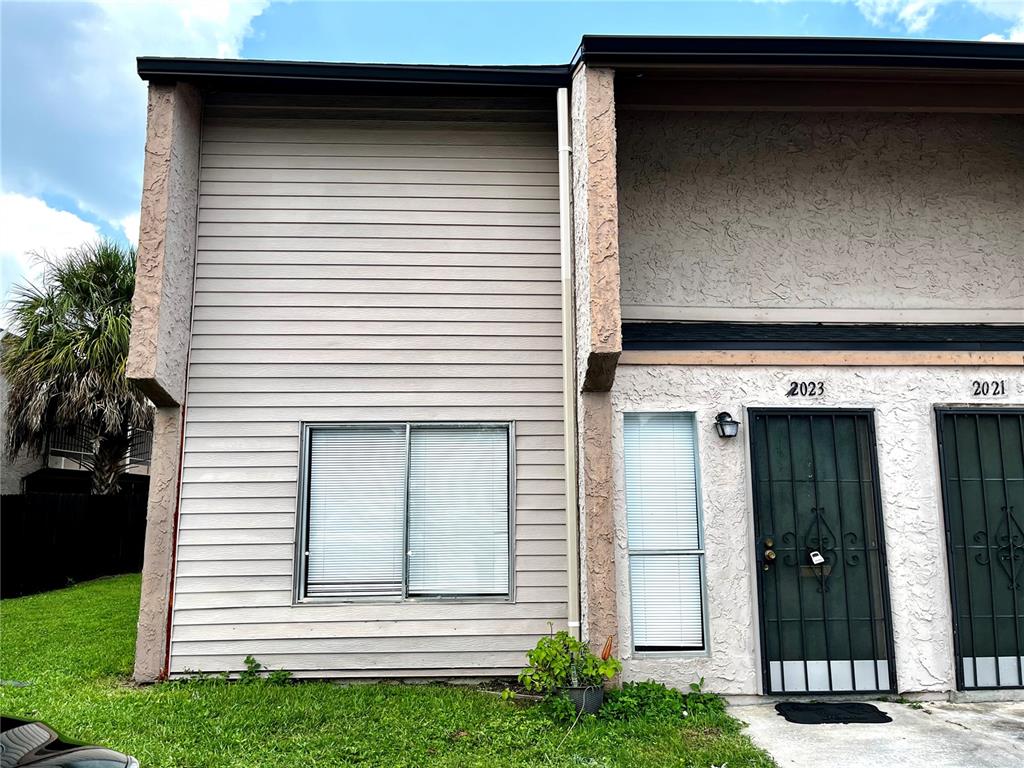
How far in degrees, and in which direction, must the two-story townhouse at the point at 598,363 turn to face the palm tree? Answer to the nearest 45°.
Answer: approximately 135° to its right

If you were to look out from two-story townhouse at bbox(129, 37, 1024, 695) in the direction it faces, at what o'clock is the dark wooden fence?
The dark wooden fence is roughly at 4 o'clock from the two-story townhouse.

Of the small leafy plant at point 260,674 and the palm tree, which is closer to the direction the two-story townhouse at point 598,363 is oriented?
the small leafy plant

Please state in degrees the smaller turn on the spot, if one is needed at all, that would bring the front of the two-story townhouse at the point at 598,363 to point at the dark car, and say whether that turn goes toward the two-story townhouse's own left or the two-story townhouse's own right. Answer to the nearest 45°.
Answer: approximately 45° to the two-story townhouse's own right

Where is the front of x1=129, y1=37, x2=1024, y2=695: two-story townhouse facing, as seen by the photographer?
facing the viewer
